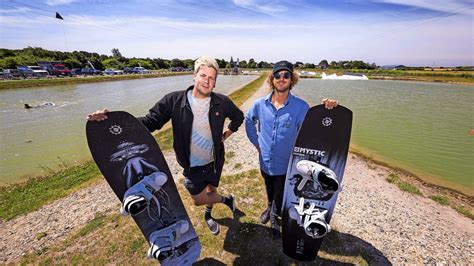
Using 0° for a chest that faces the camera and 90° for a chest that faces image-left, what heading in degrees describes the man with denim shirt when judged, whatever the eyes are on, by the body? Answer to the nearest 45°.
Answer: approximately 0°

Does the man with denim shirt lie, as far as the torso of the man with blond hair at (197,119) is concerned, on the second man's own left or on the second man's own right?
on the second man's own left

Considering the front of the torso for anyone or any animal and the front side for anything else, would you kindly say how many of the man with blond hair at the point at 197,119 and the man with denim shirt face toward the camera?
2

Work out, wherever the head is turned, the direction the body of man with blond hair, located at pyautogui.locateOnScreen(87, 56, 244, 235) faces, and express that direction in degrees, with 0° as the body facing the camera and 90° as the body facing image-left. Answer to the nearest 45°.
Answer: approximately 0°

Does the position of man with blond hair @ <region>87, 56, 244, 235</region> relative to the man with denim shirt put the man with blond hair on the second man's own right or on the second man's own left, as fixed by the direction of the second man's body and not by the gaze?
on the second man's own right
